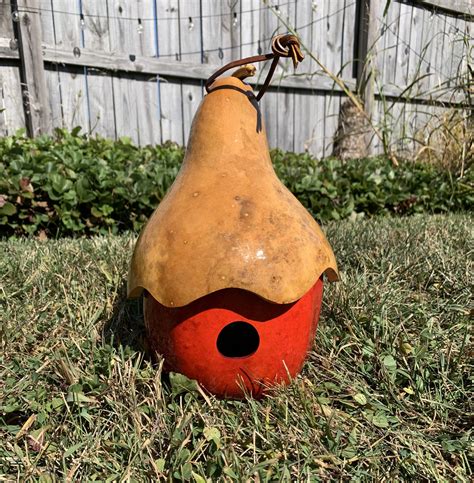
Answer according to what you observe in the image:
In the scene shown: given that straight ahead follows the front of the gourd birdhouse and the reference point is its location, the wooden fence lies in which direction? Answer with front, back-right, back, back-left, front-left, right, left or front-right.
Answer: back

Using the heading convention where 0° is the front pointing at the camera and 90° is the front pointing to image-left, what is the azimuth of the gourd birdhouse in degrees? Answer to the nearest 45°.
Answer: approximately 0°

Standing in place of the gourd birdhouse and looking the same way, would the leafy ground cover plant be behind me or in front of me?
behind
